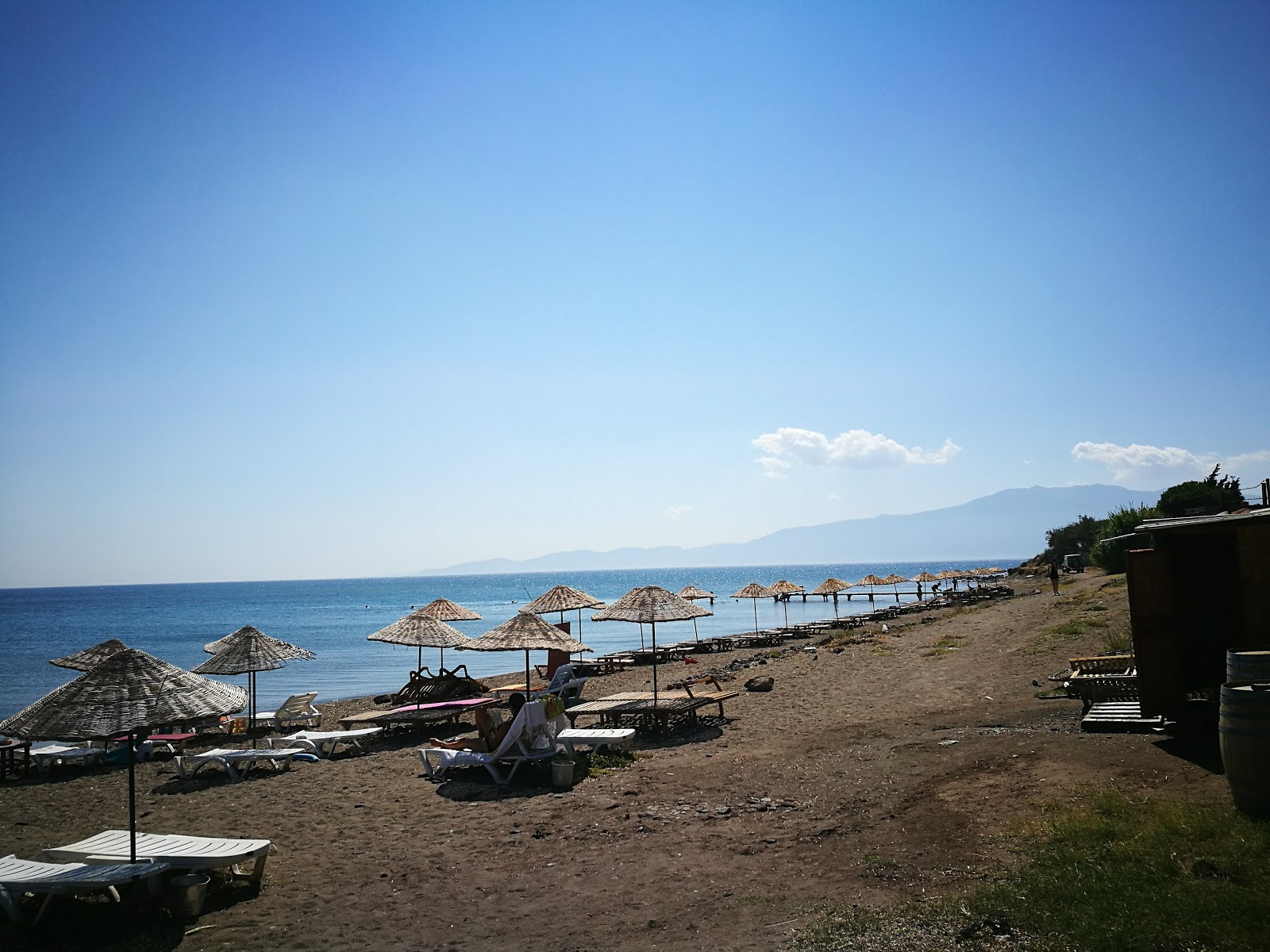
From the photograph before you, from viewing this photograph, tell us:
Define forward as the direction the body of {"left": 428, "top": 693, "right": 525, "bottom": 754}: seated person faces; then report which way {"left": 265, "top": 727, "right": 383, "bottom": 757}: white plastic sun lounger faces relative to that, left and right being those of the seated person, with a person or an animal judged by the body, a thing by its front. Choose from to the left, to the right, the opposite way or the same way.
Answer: the same way

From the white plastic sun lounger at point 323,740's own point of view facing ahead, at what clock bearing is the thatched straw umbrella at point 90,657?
The thatched straw umbrella is roughly at 1 o'clock from the white plastic sun lounger.

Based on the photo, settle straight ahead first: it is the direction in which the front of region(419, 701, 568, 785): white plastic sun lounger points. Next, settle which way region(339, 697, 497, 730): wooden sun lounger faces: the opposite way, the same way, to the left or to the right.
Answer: the same way

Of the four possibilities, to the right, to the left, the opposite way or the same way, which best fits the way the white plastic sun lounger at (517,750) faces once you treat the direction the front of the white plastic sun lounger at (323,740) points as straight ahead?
the same way

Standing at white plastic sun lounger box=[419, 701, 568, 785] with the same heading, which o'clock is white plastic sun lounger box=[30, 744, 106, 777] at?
white plastic sun lounger box=[30, 744, 106, 777] is roughly at 1 o'clock from white plastic sun lounger box=[419, 701, 568, 785].

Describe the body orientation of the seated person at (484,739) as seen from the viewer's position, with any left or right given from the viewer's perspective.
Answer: facing to the left of the viewer

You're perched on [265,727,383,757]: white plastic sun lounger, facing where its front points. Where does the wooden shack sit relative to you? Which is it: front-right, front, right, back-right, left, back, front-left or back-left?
back-left

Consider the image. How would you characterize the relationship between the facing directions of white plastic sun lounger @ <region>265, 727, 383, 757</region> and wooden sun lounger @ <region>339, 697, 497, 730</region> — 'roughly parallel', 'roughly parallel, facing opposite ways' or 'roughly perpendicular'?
roughly parallel

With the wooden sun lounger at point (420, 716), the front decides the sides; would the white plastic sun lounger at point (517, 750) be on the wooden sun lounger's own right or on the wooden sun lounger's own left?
on the wooden sun lounger's own left

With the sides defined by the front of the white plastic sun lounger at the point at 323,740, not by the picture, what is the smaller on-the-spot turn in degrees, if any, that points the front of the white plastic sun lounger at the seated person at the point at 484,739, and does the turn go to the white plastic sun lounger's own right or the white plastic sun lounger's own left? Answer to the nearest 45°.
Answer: approximately 135° to the white plastic sun lounger's own left

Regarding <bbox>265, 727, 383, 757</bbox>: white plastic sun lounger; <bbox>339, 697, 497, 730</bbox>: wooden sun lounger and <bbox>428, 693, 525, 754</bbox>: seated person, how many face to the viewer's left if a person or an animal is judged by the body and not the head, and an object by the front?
3

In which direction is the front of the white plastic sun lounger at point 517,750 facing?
to the viewer's left

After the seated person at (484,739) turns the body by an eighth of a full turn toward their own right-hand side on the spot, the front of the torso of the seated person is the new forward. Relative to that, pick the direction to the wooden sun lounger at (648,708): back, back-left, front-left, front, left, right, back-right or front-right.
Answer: right

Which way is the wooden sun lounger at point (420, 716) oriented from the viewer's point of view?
to the viewer's left

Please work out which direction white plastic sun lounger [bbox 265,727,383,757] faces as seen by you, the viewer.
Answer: facing to the left of the viewer
